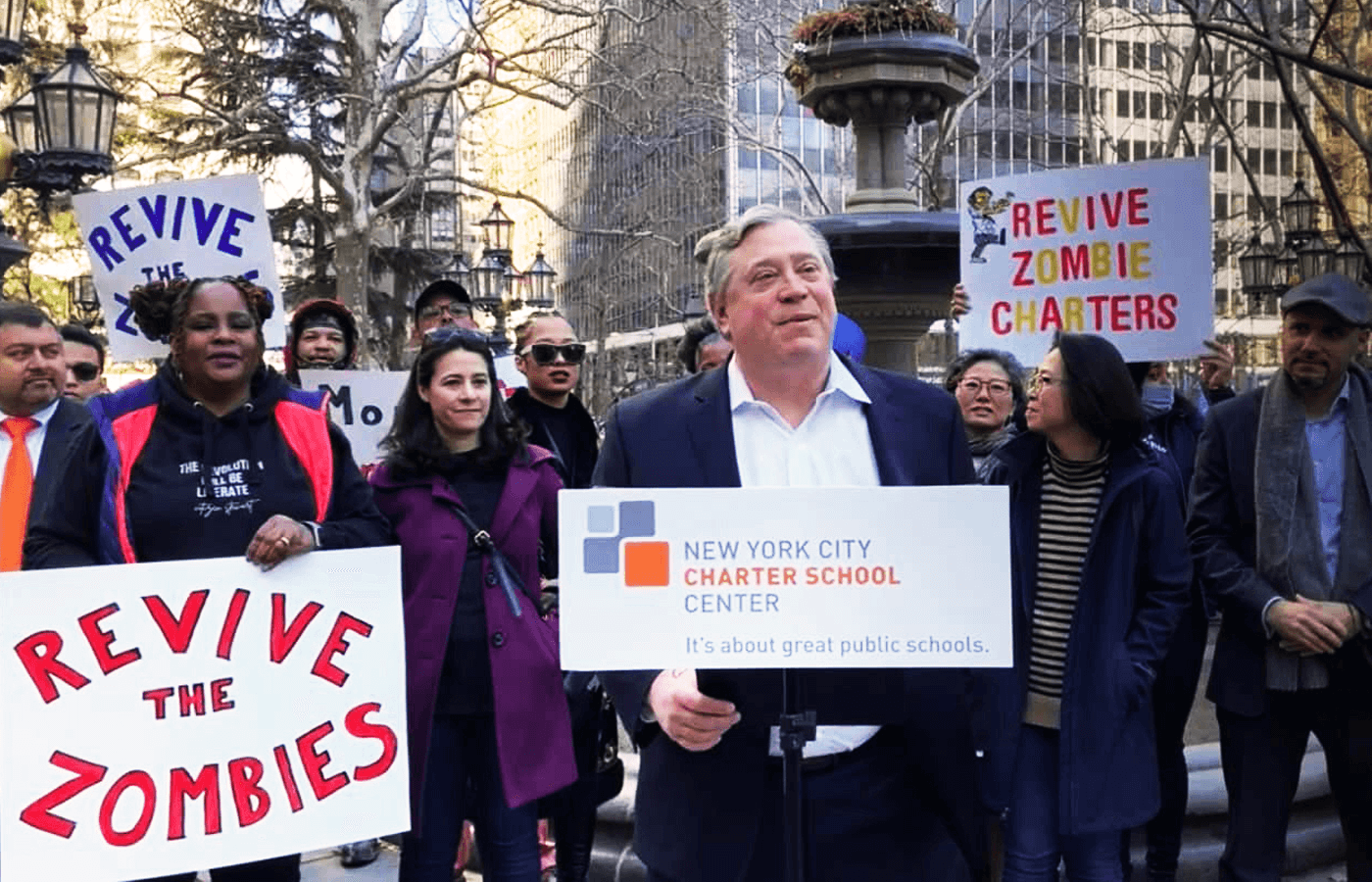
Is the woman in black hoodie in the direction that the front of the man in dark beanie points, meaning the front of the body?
yes

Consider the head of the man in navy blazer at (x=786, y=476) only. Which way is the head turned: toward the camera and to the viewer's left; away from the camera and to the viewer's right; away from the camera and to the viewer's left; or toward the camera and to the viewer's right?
toward the camera and to the viewer's right

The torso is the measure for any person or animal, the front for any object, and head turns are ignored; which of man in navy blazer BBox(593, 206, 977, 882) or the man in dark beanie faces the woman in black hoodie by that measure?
the man in dark beanie

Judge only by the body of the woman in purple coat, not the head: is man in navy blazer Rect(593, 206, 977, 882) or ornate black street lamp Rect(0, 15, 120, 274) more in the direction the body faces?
the man in navy blazer

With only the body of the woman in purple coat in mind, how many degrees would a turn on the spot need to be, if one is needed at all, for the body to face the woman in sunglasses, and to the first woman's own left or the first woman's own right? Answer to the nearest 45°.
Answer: approximately 180°

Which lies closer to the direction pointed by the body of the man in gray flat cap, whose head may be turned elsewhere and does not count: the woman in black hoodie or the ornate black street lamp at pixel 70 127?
the woman in black hoodie

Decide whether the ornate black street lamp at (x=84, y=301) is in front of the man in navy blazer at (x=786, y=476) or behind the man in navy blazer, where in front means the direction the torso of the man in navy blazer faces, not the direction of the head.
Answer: behind

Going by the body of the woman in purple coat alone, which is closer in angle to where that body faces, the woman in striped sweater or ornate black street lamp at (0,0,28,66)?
the woman in striped sweater

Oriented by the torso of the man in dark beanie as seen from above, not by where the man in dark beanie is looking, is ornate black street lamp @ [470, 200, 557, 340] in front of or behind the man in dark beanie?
behind

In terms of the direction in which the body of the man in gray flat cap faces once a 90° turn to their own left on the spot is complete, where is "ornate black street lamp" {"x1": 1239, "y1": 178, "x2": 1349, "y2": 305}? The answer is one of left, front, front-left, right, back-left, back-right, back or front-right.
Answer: left
